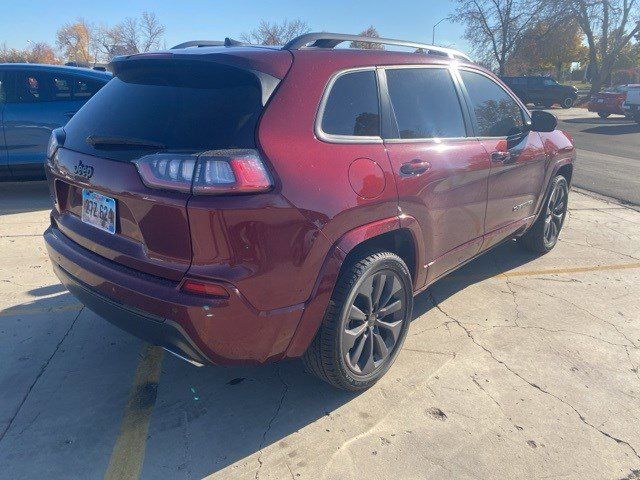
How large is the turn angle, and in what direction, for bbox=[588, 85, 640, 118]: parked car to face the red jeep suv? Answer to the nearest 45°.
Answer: approximately 45° to its left

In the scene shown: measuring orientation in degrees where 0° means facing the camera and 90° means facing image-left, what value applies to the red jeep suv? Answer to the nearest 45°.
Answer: approximately 225°

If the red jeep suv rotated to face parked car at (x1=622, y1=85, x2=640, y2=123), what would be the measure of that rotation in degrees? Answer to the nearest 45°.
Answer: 0° — it already faces it

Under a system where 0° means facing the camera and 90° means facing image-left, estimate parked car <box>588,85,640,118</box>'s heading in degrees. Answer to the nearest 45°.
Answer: approximately 45°

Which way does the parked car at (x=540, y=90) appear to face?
to the viewer's right

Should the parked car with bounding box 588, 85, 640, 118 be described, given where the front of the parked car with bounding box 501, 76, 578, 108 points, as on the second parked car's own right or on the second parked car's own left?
on the second parked car's own right
